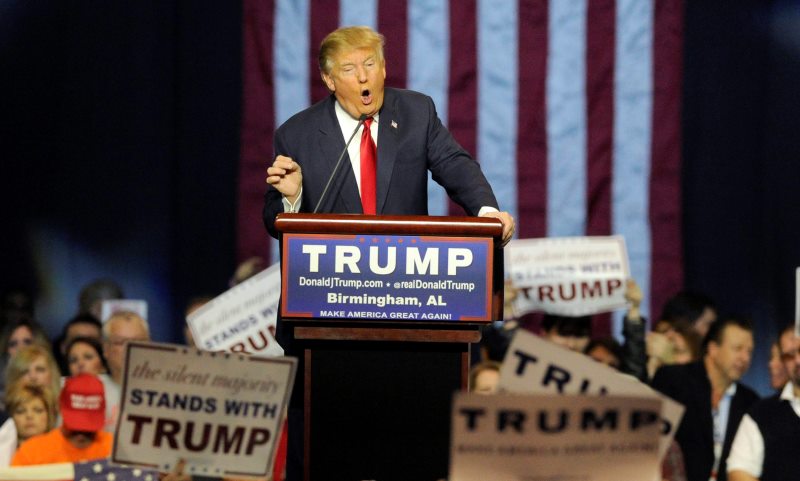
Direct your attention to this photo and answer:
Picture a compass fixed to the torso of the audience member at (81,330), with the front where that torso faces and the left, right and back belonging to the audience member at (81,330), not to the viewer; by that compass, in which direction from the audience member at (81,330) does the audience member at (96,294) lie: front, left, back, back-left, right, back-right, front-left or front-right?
back-left

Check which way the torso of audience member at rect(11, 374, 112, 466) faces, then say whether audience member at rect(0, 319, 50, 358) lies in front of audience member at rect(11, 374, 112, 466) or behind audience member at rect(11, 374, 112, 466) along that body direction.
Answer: behind

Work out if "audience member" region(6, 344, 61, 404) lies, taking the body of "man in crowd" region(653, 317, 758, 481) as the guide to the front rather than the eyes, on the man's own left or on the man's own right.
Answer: on the man's own right

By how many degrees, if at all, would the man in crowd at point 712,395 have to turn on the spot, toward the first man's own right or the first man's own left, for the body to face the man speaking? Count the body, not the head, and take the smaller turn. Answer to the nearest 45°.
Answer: approximately 90° to the first man's own right

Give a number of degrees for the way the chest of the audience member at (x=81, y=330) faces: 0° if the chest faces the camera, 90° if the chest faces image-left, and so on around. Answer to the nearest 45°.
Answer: approximately 315°

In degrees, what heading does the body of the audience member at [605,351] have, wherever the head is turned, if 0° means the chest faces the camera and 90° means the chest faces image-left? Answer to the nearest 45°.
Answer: approximately 45°
